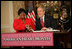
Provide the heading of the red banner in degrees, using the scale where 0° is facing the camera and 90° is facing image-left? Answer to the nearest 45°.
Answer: approximately 0°

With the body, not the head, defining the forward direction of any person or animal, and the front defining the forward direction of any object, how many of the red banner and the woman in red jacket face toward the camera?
2
